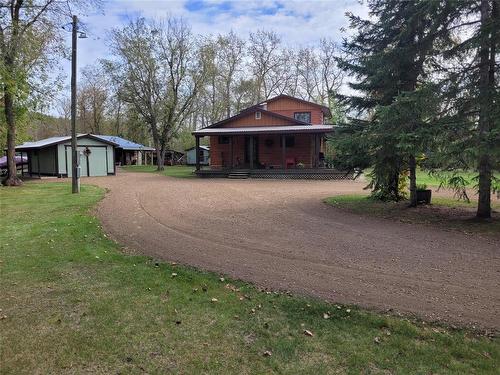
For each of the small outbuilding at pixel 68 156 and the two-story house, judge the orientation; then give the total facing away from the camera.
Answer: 0

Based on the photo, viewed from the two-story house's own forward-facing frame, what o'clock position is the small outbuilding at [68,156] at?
The small outbuilding is roughly at 3 o'clock from the two-story house.

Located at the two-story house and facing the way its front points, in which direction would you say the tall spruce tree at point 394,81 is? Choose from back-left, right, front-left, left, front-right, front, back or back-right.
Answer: front

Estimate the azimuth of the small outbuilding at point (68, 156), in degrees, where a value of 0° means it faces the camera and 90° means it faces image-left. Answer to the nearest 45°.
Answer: approximately 315°

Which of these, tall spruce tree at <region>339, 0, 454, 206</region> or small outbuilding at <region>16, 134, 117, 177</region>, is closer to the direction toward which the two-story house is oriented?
the tall spruce tree

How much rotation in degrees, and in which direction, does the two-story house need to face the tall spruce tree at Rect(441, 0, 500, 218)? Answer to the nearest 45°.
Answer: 0° — it already faces it

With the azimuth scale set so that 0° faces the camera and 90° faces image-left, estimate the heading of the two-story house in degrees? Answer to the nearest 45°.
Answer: approximately 0°

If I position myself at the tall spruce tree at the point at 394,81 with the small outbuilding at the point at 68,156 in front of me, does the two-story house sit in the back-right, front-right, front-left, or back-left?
front-right

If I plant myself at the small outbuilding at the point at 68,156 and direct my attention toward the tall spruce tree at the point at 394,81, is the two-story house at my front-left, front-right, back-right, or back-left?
front-left
